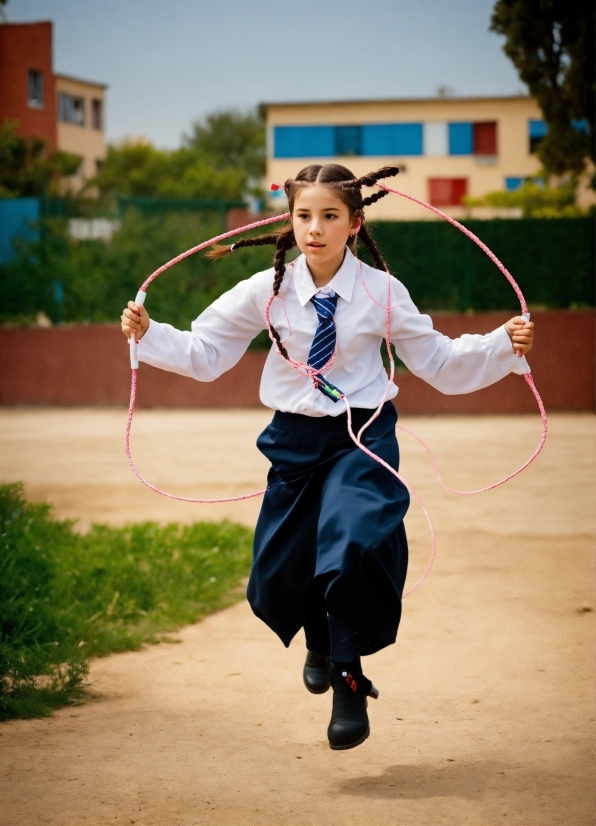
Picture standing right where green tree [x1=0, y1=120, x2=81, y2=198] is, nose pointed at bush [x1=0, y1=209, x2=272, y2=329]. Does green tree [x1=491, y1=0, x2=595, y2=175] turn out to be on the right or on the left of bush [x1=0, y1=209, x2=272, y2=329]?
left

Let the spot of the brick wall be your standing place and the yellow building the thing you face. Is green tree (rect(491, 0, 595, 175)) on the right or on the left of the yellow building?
right

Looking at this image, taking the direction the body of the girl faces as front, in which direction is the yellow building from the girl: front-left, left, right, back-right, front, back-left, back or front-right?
back

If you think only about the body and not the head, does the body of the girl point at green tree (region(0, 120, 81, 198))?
no

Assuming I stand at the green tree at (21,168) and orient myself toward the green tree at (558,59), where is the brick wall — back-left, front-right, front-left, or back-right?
front-right

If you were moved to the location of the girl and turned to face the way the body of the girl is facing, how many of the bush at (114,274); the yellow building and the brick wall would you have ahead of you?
0

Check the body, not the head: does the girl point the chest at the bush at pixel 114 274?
no

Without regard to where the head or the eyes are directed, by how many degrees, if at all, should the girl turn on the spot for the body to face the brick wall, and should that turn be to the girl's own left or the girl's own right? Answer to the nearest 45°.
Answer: approximately 180°
